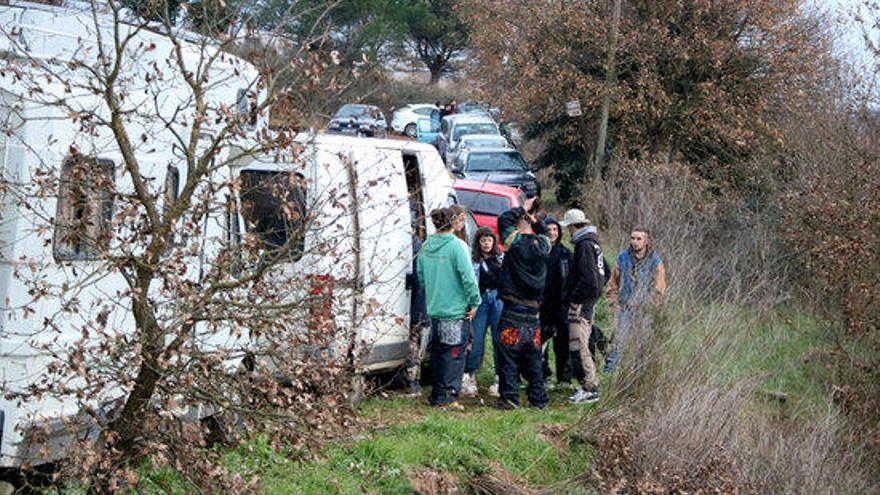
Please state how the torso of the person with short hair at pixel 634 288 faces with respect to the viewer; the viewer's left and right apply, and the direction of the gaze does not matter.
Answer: facing the viewer and to the left of the viewer

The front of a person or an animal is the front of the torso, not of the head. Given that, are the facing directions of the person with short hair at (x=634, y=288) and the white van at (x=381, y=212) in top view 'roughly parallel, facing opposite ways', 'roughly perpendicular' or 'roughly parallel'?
roughly parallel, facing opposite ways

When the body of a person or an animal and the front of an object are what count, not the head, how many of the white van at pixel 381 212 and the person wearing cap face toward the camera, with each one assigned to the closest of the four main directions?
0

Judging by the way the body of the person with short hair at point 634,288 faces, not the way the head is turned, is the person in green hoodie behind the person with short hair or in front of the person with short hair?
in front

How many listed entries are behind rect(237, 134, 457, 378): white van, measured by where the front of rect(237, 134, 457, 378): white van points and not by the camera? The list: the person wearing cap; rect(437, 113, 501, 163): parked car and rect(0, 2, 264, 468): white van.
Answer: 1

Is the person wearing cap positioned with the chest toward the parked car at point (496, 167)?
no

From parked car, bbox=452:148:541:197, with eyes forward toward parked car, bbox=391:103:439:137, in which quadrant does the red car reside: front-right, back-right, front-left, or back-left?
back-left

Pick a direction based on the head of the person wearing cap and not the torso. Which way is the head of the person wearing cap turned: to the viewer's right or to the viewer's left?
to the viewer's left

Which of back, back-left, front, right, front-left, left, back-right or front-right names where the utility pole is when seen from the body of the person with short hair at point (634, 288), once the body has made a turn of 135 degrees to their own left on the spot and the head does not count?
left

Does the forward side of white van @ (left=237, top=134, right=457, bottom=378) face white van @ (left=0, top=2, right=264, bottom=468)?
no

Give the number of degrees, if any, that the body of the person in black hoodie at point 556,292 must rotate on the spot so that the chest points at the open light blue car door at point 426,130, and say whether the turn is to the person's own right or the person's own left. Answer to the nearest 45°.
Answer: approximately 135° to the person's own right

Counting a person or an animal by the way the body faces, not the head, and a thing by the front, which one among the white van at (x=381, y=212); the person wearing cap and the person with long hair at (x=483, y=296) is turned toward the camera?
the person with long hair

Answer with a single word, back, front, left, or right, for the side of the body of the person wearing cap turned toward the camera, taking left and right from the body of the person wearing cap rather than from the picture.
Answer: left

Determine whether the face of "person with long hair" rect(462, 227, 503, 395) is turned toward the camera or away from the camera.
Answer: toward the camera

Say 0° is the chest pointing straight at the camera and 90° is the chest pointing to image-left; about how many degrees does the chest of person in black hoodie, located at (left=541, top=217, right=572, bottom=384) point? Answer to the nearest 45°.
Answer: approximately 45°

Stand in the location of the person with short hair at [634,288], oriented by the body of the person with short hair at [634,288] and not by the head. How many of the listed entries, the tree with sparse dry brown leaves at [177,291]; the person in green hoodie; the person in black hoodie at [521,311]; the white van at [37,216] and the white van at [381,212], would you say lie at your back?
0

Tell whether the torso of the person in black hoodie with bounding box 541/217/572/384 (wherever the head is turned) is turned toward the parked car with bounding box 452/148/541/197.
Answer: no

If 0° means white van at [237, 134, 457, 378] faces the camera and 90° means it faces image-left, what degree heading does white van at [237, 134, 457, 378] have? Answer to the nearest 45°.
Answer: approximately 225°
